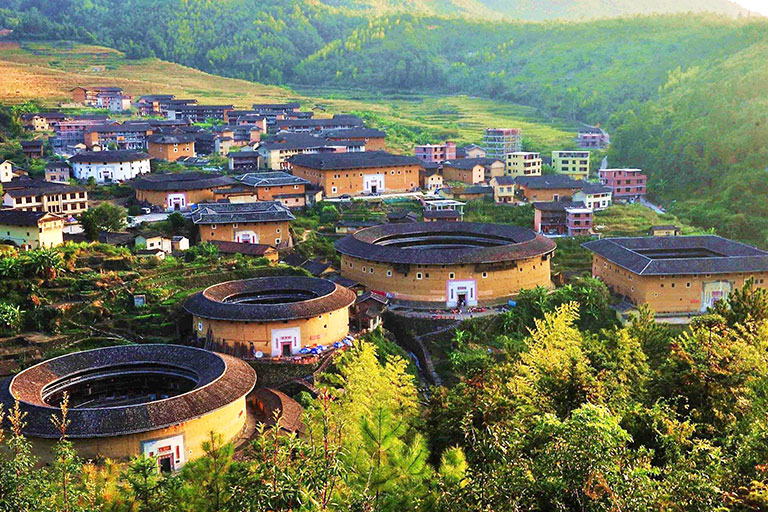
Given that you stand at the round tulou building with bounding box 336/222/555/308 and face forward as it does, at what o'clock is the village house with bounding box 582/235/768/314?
The village house is roughly at 9 o'clock from the round tulou building.

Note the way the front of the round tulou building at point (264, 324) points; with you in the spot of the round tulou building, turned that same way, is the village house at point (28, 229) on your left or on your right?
on your right

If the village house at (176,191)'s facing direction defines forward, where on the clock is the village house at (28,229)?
the village house at (28,229) is roughly at 1 o'clock from the village house at (176,191).

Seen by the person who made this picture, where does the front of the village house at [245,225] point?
facing the viewer

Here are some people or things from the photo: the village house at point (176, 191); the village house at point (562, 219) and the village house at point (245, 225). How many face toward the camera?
3

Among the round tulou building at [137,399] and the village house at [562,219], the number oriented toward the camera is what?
2

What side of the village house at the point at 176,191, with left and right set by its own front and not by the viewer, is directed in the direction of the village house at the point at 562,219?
left

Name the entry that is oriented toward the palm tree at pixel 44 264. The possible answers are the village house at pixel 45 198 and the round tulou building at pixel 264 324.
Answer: the village house

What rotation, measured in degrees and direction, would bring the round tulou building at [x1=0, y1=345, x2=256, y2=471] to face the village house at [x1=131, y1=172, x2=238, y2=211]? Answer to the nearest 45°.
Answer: approximately 180°

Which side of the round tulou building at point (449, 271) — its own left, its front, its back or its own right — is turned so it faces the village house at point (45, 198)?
right

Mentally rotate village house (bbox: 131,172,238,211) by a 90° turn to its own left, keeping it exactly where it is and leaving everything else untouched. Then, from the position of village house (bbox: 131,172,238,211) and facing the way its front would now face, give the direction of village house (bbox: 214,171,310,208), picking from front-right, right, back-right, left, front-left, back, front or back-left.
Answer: front

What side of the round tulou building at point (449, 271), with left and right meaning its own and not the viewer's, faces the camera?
front

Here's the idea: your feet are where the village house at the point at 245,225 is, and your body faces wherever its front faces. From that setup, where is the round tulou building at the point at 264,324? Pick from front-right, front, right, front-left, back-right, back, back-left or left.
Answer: front

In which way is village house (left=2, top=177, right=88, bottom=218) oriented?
toward the camera

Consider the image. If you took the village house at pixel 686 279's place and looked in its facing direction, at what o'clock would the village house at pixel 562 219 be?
the village house at pixel 562 219 is roughly at 5 o'clock from the village house at pixel 686 279.
